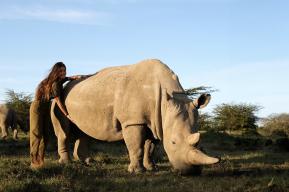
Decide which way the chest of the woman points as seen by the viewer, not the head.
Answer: to the viewer's right

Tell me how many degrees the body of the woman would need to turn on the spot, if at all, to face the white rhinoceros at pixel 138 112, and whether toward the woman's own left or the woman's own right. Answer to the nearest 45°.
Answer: approximately 45° to the woman's own right

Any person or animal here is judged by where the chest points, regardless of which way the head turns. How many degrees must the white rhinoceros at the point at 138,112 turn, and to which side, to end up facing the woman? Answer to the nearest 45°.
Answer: approximately 180°

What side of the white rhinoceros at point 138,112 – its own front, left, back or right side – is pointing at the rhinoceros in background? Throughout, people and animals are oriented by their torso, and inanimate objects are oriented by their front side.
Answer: back

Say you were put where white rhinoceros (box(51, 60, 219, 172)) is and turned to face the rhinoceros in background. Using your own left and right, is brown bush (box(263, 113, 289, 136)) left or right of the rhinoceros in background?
right

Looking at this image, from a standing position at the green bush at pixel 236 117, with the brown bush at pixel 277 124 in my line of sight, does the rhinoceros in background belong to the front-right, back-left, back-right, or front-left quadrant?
back-right

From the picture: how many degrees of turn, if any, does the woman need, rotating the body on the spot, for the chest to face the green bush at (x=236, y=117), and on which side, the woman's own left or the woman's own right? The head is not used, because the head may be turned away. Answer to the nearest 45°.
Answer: approximately 45° to the woman's own left
